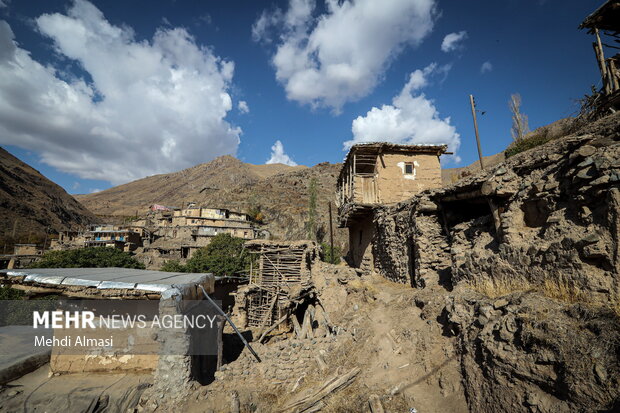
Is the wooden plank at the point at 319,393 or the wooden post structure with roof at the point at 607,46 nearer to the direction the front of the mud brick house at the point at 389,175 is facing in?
the wooden plank
